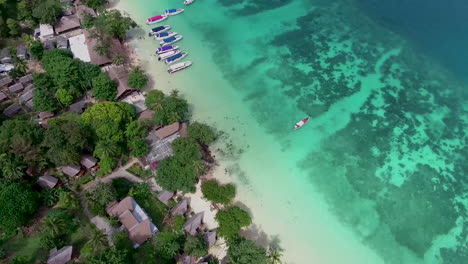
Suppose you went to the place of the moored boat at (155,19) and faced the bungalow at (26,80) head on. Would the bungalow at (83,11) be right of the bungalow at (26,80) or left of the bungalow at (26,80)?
right

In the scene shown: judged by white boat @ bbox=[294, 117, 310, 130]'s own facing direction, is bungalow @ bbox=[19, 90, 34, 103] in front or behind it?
behind

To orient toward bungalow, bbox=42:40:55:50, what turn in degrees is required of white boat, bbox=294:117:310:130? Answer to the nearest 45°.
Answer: approximately 135° to its left

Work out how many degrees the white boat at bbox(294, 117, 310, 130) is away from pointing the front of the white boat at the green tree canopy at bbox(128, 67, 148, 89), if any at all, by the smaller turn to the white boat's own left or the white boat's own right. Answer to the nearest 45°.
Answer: approximately 135° to the white boat's own left

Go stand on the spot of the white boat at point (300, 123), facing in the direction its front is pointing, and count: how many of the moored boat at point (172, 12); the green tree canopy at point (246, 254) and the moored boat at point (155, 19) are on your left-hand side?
2
